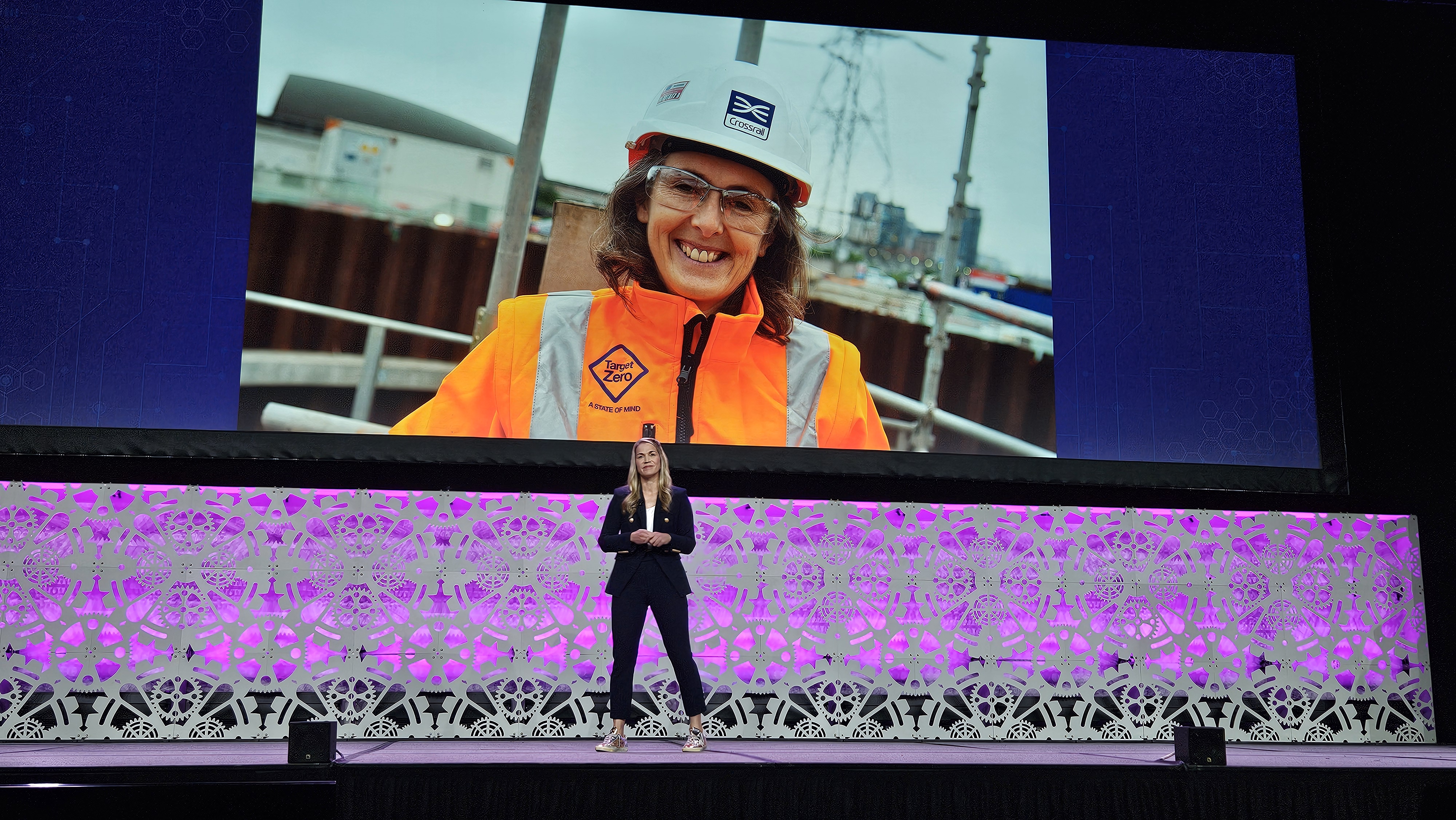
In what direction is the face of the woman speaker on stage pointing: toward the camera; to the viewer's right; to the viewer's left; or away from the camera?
toward the camera

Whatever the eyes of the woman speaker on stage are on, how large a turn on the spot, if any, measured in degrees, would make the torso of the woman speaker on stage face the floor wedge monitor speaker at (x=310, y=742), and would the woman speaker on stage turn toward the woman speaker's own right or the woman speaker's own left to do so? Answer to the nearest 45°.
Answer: approximately 90° to the woman speaker's own right

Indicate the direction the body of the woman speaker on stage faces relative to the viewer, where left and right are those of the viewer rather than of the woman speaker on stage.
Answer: facing the viewer

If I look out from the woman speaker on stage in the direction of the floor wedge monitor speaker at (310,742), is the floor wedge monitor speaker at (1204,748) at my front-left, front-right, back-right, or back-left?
back-left

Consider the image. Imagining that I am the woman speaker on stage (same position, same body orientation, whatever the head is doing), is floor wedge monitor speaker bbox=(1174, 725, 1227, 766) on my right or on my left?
on my left
